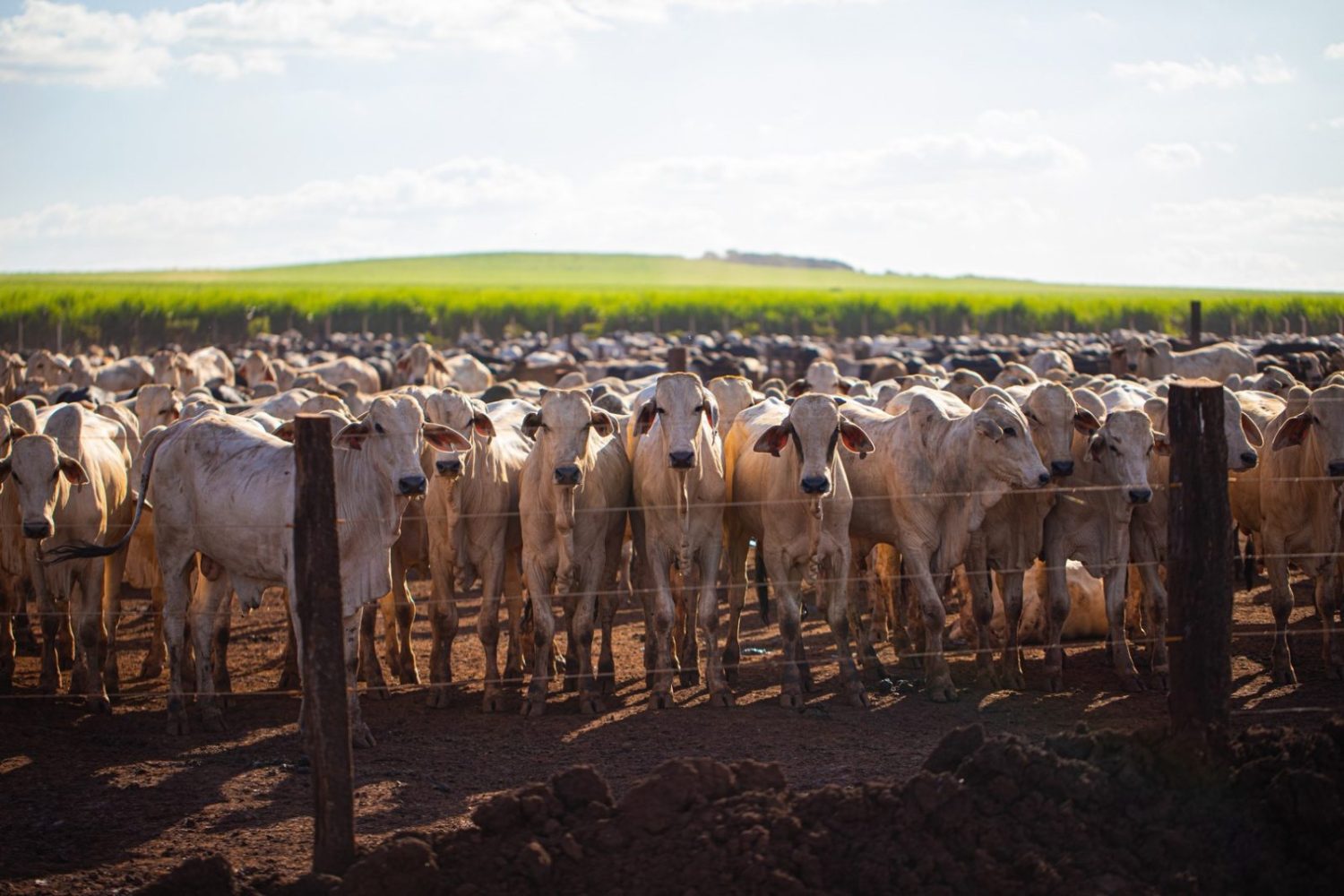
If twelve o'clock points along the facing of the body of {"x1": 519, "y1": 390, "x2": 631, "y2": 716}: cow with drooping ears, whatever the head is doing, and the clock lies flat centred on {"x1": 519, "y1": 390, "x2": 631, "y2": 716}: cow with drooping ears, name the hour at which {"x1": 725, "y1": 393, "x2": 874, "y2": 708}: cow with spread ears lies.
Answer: {"x1": 725, "y1": 393, "x2": 874, "y2": 708}: cow with spread ears is roughly at 9 o'clock from {"x1": 519, "y1": 390, "x2": 631, "y2": 716}: cow with drooping ears.

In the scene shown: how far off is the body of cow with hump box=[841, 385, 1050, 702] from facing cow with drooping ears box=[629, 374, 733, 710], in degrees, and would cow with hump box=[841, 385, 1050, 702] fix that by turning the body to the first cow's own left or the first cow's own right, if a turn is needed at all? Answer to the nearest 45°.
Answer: approximately 135° to the first cow's own right

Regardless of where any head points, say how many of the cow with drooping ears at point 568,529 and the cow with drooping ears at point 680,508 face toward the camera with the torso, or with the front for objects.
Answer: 2

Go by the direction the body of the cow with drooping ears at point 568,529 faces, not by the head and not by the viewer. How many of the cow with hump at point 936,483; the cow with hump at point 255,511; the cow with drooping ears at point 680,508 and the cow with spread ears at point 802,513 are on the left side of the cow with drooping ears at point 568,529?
3

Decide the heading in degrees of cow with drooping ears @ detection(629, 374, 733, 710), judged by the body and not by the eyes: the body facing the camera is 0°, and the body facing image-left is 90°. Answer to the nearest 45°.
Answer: approximately 0°

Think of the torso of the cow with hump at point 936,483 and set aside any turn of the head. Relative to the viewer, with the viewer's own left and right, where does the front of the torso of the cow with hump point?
facing the viewer and to the right of the viewer

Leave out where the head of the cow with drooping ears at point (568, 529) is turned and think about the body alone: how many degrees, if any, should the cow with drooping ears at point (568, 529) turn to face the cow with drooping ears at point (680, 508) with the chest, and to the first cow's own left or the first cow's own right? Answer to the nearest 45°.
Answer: approximately 90° to the first cow's own left

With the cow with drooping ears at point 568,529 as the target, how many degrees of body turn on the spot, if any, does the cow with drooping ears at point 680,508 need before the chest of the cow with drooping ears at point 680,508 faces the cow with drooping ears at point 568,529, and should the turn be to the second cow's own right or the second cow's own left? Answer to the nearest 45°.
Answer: approximately 90° to the second cow's own right

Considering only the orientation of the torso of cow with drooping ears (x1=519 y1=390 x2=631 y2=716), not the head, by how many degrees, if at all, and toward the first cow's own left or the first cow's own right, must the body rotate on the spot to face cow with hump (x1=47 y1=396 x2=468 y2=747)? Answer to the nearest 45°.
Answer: approximately 90° to the first cow's own right

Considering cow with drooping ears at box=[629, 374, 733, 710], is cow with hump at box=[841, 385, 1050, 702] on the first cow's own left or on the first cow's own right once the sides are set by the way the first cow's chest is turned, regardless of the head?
on the first cow's own left

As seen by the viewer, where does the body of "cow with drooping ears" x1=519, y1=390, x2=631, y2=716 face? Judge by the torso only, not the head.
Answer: toward the camera

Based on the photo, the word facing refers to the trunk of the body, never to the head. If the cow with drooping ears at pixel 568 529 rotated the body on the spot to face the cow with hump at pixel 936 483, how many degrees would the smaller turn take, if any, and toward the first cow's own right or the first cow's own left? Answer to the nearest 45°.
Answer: approximately 90° to the first cow's own left
